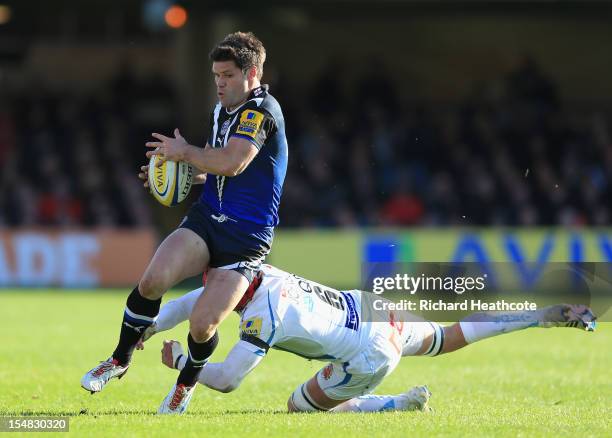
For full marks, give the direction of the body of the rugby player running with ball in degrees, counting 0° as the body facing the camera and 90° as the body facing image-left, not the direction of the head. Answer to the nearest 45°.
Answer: approximately 45°
